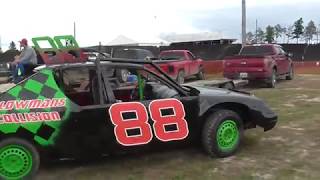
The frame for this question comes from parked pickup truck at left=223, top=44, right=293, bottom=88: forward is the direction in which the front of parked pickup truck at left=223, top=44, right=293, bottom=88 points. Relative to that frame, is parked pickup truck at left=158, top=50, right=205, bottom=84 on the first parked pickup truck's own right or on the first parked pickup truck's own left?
on the first parked pickup truck's own left

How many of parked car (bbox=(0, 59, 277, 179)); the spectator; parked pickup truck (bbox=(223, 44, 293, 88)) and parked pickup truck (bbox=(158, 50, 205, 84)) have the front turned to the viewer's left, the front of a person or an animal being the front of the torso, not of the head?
1

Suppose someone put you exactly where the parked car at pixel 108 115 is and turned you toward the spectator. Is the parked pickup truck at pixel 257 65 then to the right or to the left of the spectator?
right

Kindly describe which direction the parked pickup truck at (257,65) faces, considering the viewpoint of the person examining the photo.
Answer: facing away from the viewer and to the right of the viewer

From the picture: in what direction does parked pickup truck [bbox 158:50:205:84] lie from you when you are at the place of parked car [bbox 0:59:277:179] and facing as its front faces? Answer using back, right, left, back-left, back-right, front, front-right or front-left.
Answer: left

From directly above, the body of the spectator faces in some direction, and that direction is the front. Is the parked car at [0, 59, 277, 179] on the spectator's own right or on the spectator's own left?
on the spectator's own left

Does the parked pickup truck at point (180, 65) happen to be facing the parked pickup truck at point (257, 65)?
no

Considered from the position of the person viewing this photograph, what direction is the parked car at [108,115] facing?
facing to the right of the viewer
